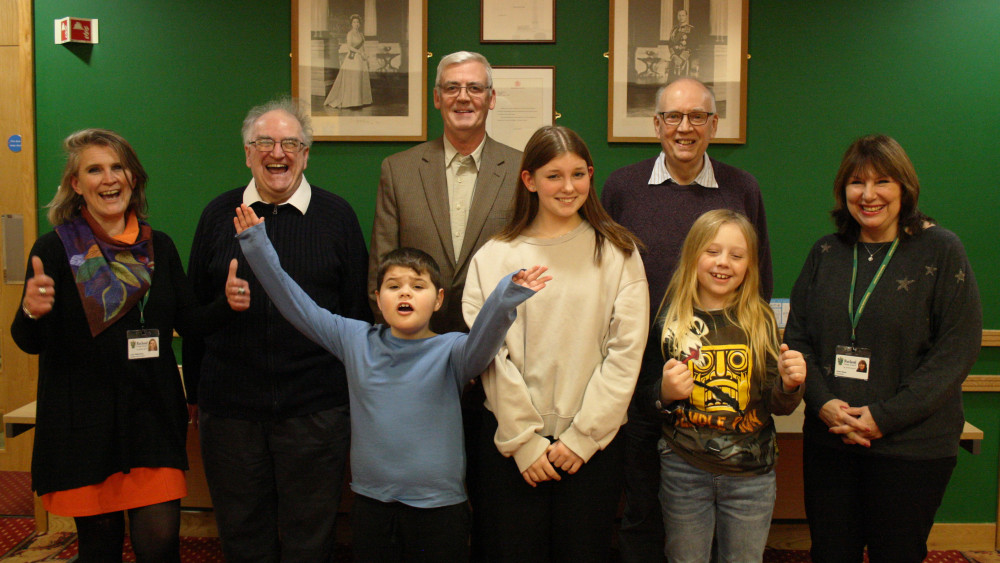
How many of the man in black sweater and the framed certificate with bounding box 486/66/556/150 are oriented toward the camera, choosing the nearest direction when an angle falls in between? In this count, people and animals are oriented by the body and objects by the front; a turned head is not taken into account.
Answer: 2

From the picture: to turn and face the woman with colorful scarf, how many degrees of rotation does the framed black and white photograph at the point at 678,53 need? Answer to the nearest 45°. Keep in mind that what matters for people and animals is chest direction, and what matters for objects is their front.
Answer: approximately 45° to its right

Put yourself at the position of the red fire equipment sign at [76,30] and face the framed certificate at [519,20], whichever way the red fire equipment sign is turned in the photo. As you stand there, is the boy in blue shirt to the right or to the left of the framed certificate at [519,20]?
right
